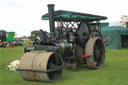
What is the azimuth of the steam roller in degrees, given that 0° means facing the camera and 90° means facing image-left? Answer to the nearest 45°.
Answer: approximately 45°
